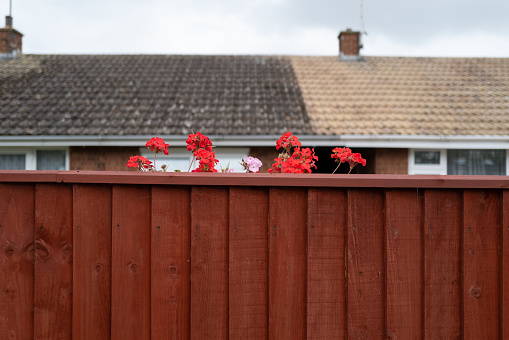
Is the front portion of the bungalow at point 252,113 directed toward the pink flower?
yes

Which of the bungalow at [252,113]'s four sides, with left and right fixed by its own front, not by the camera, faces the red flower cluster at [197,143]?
front

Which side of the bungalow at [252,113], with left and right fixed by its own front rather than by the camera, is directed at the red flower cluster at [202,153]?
front

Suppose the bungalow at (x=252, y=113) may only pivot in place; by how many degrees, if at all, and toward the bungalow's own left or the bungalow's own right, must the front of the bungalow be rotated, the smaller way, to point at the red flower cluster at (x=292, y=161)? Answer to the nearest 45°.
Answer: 0° — it already faces it

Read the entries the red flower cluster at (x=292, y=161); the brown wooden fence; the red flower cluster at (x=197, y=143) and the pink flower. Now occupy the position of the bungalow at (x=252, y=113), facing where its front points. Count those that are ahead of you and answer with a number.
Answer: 4

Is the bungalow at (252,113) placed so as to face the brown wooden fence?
yes

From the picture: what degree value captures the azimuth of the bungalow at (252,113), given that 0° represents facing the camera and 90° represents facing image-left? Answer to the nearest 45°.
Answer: approximately 0°
